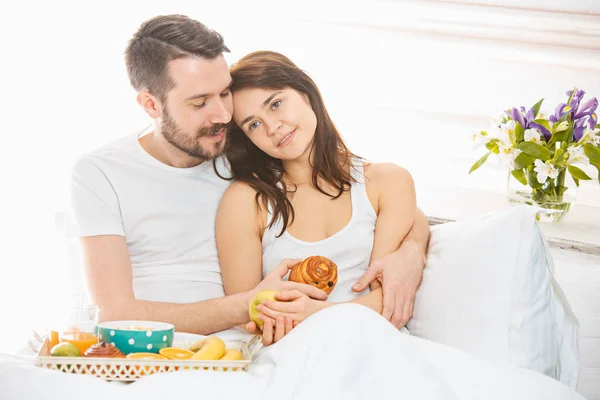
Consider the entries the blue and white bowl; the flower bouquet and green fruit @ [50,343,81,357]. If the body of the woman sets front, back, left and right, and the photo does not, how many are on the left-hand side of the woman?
1

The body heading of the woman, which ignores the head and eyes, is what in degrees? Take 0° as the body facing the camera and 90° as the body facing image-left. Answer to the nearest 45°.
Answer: approximately 0°

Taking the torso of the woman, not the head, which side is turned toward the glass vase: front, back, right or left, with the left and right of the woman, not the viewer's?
left

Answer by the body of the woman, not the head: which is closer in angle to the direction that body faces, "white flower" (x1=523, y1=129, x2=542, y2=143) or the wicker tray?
the wicker tray

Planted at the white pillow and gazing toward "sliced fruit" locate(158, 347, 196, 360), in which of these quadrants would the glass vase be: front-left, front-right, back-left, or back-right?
back-right

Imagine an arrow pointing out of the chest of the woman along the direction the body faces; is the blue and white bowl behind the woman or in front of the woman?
in front

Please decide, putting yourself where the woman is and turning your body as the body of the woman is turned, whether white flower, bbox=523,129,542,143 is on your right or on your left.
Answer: on your left

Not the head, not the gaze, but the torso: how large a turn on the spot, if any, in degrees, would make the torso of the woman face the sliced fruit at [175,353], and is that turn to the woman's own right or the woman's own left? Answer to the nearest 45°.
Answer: approximately 45° to the woman's own right

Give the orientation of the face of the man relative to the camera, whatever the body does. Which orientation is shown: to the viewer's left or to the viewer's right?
to the viewer's right

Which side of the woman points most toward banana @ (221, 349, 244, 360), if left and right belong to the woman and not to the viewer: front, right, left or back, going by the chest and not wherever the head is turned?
front

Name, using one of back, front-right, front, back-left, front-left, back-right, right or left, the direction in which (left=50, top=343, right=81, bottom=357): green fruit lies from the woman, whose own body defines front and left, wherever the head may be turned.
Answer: front-right

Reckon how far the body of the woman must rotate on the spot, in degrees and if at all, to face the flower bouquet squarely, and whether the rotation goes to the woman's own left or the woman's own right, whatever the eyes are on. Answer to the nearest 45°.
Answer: approximately 90° to the woman's own left

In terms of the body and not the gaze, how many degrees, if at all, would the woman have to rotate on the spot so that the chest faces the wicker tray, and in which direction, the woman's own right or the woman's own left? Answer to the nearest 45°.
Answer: approximately 45° to the woman's own right

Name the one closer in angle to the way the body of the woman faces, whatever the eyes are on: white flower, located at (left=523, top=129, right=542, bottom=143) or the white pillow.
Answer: the white pillow
